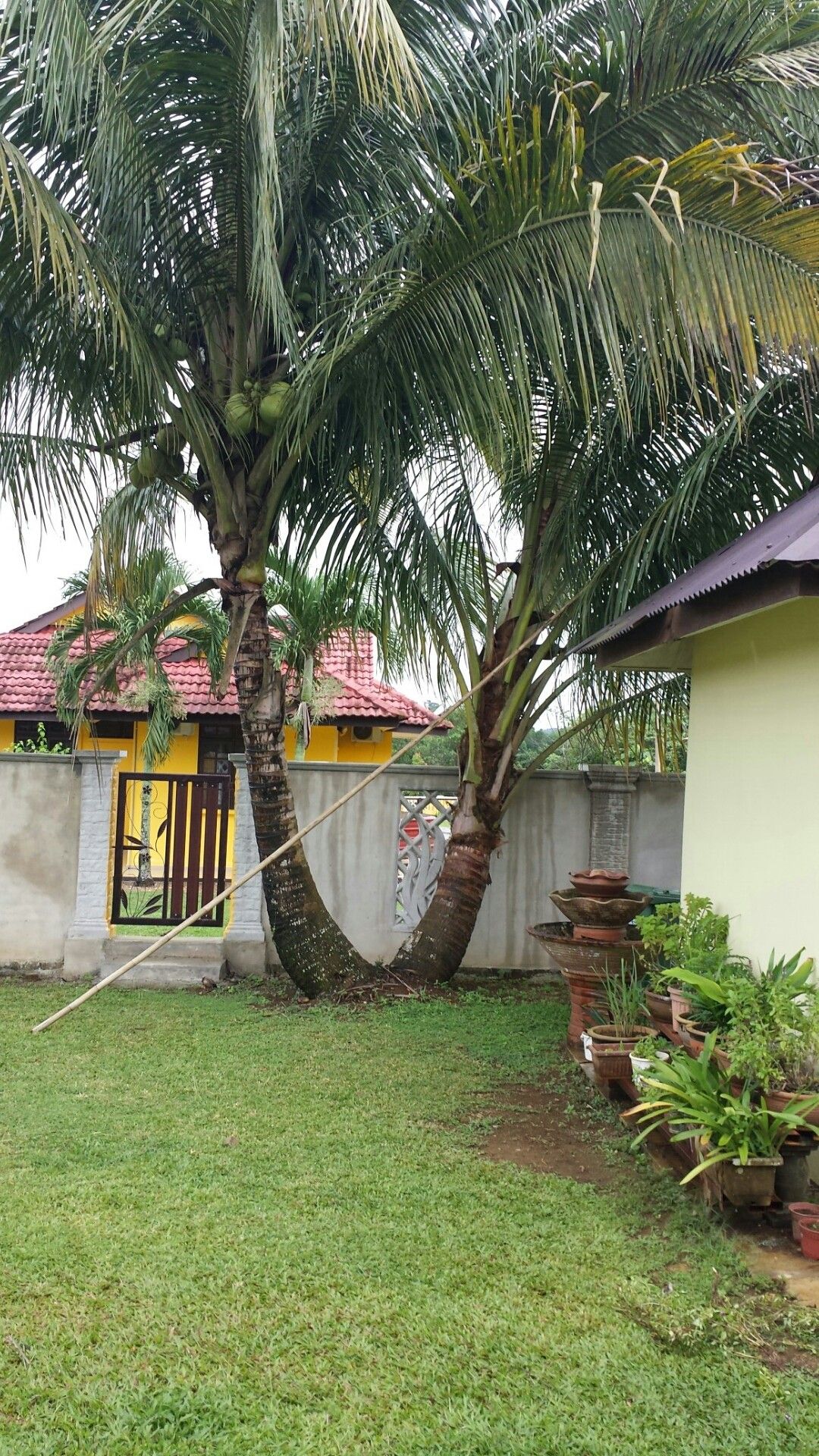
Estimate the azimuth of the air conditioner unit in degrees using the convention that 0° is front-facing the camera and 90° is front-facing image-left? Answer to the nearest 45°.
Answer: approximately 0°

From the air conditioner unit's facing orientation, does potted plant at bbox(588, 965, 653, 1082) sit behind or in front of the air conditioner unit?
in front

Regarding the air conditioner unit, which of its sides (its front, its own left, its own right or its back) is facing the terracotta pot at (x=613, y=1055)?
front

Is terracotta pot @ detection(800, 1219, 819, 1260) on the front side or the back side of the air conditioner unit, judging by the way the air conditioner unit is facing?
on the front side

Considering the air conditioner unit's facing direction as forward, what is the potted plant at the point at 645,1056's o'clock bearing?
The potted plant is roughly at 12 o'clock from the air conditioner unit.

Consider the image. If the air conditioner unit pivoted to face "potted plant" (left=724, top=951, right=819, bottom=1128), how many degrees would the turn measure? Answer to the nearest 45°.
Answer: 0° — it already faces it

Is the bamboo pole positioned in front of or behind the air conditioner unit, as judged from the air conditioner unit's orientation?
in front

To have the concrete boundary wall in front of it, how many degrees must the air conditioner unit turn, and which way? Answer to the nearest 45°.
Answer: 0° — it already faces it

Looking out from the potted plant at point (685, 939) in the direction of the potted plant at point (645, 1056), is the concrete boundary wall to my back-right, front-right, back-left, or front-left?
back-right

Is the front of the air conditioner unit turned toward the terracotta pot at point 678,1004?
yes

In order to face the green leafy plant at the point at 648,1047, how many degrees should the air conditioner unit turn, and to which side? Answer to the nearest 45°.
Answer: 0° — it already faces it
